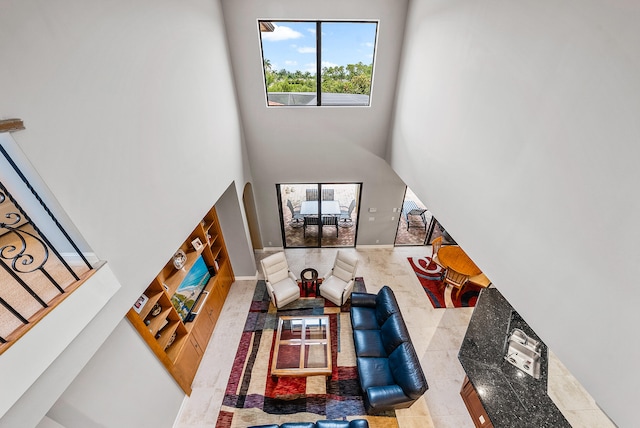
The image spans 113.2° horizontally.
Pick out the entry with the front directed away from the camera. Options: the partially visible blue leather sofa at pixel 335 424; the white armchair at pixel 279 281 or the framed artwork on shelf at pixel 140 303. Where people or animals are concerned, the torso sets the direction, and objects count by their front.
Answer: the partially visible blue leather sofa

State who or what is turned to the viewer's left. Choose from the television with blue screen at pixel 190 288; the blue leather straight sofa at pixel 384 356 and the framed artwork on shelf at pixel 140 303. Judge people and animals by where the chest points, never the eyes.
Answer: the blue leather straight sofa

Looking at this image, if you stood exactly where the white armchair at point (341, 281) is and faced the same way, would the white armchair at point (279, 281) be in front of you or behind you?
in front

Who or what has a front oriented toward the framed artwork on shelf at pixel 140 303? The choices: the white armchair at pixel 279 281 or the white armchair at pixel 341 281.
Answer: the white armchair at pixel 341 281

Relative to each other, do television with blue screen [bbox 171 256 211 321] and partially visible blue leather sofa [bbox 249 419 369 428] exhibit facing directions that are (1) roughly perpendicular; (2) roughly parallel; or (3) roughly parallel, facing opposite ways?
roughly perpendicular

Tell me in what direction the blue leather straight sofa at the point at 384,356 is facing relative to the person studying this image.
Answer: facing to the left of the viewer

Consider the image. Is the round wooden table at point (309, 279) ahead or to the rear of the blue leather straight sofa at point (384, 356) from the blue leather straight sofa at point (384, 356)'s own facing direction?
ahead

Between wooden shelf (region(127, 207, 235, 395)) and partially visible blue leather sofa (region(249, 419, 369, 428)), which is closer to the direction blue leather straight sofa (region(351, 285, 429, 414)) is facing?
the wooden shelf

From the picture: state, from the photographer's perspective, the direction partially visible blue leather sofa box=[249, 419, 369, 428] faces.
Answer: facing away from the viewer

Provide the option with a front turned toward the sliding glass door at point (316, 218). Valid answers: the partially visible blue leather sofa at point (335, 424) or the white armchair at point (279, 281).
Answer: the partially visible blue leather sofa

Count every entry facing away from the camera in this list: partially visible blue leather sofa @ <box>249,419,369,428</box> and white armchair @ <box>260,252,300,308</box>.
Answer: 1

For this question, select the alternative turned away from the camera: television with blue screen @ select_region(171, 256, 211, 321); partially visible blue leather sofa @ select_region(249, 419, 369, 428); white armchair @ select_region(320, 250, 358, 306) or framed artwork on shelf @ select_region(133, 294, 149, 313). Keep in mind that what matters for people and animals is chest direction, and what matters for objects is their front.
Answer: the partially visible blue leather sofa
